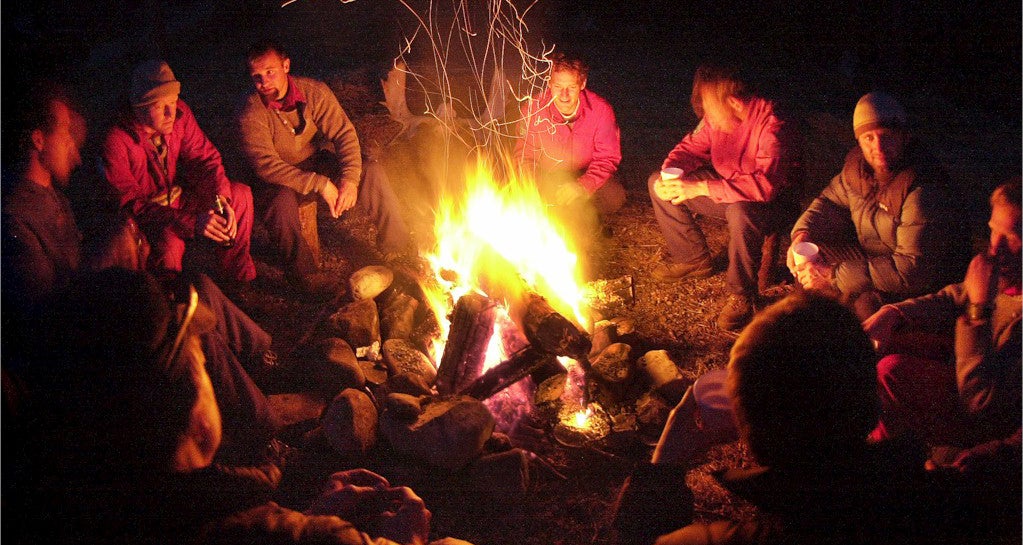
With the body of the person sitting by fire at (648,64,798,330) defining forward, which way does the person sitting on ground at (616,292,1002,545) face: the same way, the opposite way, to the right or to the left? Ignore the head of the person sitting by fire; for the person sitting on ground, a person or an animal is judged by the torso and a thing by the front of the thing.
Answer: to the right

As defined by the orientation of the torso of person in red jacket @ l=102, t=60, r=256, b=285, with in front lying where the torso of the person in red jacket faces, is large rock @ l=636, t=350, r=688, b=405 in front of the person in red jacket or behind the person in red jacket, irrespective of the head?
in front

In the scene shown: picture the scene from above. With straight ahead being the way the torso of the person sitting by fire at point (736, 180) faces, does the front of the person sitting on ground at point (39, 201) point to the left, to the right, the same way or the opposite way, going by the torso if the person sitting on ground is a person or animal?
the opposite way

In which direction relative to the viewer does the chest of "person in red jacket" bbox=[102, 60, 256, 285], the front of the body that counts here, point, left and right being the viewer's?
facing the viewer and to the right of the viewer

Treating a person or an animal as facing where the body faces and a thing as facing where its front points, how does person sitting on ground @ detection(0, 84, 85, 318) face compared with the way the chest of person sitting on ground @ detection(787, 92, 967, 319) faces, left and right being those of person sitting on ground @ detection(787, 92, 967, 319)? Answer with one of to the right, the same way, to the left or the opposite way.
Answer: the opposite way

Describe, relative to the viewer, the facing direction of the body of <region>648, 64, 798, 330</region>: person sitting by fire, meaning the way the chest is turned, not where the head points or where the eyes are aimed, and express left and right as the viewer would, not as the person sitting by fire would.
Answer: facing the viewer and to the left of the viewer

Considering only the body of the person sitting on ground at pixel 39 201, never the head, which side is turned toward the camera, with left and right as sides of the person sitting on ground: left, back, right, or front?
right

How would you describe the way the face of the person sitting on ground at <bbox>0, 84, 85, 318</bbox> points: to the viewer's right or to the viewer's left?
to the viewer's right

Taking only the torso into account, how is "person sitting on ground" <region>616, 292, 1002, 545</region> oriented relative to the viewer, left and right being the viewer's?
facing away from the viewer and to the left of the viewer

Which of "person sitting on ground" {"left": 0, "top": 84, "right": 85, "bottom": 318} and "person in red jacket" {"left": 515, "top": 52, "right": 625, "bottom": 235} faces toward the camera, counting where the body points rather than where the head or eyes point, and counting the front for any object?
the person in red jacket

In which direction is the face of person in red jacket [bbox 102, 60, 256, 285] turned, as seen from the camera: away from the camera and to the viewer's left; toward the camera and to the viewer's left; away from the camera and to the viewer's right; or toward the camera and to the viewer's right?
toward the camera and to the viewer's right

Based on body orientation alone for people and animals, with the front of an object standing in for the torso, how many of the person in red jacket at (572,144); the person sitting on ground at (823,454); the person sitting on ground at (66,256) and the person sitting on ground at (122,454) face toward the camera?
1

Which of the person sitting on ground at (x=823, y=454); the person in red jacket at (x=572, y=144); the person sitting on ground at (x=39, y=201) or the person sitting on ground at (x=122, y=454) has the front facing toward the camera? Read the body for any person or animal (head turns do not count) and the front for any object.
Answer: the person in red jacket

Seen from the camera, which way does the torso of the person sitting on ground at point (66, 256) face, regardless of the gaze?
to the viewer's right

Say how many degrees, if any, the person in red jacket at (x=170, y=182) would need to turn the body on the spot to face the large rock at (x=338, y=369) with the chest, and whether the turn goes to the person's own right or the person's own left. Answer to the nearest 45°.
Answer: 0° — they already face it

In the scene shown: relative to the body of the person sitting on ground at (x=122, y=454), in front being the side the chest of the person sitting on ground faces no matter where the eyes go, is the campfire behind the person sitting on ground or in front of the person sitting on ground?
in front
